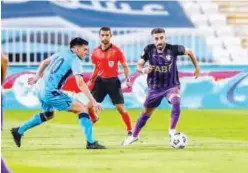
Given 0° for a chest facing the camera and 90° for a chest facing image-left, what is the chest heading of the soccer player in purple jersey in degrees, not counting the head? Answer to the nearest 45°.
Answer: approximately 0°

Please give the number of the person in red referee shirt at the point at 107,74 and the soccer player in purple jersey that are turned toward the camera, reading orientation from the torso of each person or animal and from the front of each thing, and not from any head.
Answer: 2

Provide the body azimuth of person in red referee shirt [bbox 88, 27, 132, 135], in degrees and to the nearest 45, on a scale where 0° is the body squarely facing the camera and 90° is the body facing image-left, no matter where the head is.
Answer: approximately 0°

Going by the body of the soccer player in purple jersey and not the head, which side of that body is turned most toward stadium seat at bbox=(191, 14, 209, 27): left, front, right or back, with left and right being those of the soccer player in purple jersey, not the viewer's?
back

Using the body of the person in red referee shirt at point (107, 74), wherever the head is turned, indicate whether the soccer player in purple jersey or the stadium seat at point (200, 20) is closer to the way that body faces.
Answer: the soccer player in purple jersey

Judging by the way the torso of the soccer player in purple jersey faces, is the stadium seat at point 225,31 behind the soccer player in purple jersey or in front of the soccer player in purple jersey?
behind
